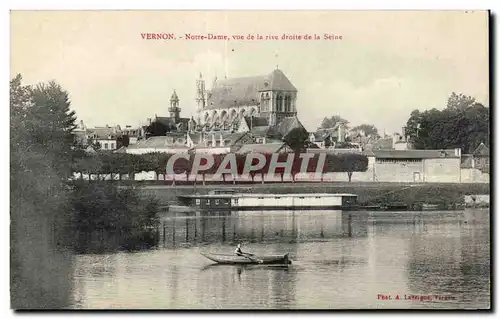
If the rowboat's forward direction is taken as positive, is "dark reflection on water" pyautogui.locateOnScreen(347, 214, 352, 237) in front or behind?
behind

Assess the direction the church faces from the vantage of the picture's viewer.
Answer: facing away from the viewer and to the left of the viewer

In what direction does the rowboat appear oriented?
to the viewer's left

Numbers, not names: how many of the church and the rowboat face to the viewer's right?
0

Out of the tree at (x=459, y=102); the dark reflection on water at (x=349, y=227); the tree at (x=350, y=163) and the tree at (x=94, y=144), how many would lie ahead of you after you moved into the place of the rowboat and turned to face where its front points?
1

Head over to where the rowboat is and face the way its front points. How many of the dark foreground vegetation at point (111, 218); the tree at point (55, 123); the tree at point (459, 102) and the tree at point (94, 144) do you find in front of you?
3

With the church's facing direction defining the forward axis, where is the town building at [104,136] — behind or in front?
in front
